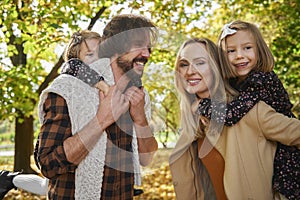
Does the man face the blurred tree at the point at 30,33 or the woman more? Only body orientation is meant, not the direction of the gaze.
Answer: the woman

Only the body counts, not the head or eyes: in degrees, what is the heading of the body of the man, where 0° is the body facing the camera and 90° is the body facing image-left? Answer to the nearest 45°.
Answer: approximately 315°

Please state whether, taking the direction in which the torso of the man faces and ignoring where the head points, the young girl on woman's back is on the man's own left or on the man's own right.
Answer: on the man's own left

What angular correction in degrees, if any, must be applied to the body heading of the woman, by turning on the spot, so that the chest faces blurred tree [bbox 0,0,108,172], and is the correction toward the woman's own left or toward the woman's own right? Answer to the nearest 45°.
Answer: approximately 90° to the woman's own right

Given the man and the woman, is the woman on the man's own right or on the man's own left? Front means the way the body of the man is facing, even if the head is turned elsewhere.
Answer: on the man's own left

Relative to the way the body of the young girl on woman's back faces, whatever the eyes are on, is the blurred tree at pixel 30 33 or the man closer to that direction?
the man

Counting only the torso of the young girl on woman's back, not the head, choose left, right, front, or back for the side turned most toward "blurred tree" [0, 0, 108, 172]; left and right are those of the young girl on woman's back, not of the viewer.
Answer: right

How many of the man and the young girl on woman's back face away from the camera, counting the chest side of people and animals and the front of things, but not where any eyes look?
0

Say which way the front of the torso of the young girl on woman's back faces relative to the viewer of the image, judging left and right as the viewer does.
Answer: facing the viewer and to the left of the viewer
